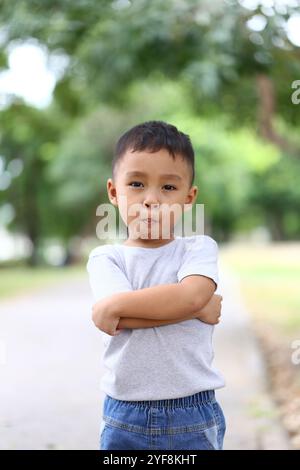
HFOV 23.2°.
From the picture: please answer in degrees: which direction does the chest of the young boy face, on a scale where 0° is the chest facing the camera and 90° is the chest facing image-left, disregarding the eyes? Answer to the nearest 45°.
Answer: approximately 0°
